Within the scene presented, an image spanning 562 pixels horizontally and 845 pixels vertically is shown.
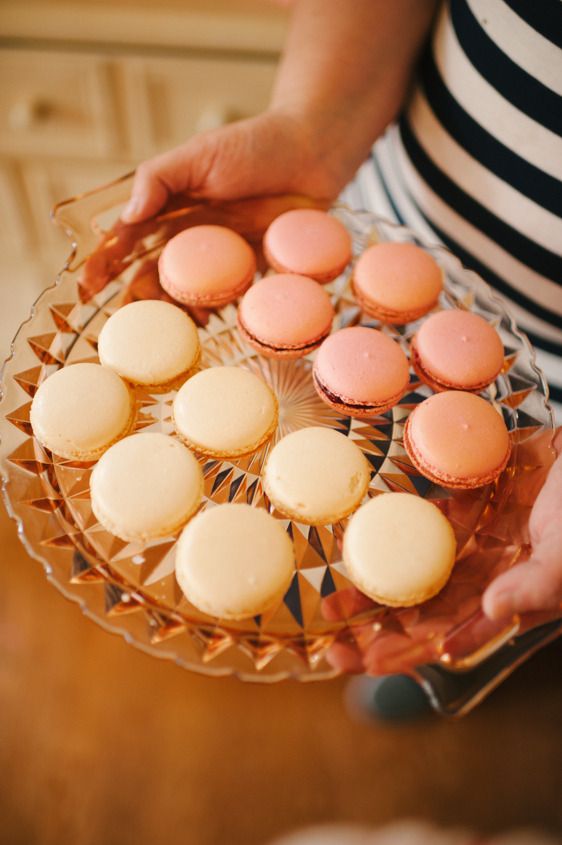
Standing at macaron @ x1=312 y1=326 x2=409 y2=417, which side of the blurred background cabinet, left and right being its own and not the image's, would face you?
front

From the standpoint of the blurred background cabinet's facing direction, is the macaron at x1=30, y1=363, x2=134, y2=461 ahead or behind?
ahead

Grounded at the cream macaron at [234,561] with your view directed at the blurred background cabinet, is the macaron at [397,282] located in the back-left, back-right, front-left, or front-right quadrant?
front-right

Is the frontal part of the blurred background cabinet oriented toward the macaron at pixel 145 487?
yes

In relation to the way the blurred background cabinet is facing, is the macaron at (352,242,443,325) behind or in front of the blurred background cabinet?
in front

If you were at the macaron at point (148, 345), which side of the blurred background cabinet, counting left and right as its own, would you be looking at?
front

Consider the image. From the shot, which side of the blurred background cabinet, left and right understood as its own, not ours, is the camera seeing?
front

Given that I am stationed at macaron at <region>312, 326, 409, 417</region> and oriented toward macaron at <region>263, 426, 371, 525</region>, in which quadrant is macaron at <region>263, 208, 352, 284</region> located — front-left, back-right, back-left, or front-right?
back-right

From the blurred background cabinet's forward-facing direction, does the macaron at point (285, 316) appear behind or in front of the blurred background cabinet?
in front
